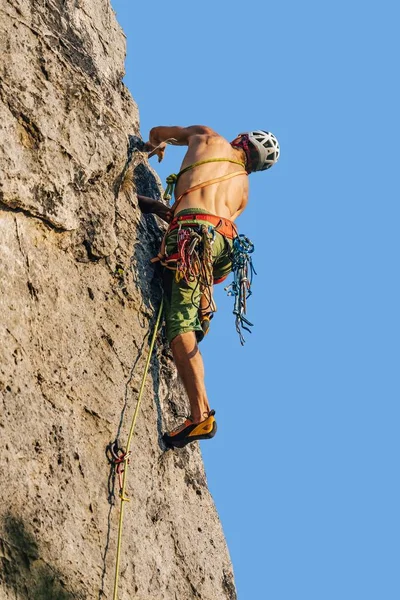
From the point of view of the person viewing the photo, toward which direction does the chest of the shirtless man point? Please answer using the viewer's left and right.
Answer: facing away from the viewer and to the left of the viewer
